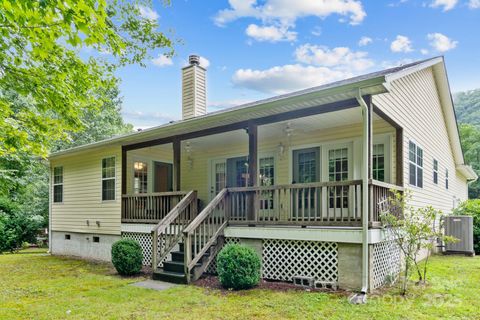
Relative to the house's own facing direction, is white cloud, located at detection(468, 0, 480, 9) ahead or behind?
behind

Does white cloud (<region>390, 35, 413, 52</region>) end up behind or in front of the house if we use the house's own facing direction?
behind

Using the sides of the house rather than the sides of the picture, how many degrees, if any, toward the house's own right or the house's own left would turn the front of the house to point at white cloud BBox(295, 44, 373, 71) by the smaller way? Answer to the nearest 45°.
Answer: approximately 135° to the house's own right

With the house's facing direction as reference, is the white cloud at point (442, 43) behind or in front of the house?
behind

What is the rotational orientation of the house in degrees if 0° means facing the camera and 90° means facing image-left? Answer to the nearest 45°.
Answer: approximately 45°
